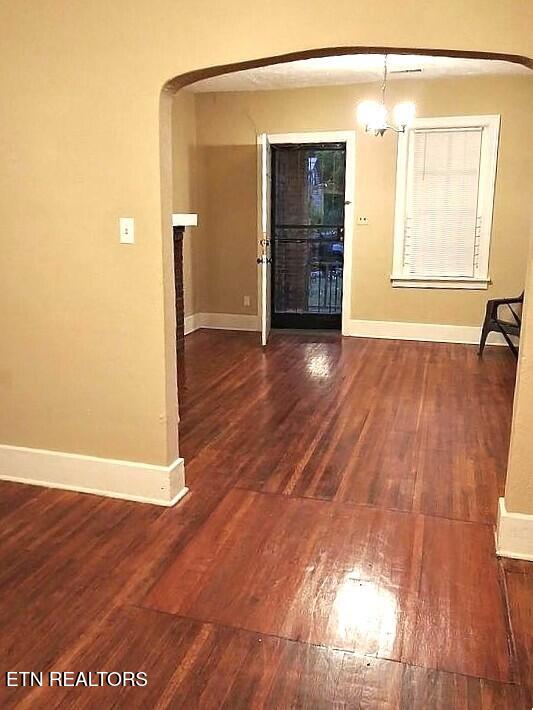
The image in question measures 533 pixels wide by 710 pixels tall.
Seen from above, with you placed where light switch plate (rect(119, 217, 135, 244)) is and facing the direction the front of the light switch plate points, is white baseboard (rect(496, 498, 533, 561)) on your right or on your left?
on your left

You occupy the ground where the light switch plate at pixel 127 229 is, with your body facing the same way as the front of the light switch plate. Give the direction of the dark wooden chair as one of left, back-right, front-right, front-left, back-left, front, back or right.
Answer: back-left

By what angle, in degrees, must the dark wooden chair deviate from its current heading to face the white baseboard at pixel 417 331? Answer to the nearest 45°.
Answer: approximately 45° to its right

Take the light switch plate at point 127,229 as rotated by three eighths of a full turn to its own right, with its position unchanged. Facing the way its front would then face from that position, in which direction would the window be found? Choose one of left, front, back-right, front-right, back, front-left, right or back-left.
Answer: right

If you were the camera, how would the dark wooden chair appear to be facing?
facing to the left of the viewer

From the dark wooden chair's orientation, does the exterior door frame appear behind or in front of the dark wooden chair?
in front

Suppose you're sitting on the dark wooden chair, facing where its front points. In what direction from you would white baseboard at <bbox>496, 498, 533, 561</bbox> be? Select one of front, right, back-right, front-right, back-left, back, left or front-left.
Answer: left

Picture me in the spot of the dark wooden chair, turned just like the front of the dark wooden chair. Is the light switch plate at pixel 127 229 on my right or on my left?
on my left

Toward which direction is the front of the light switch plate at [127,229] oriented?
toward the camera

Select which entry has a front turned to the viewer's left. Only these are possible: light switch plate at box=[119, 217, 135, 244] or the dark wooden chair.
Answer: the dark wooden chair

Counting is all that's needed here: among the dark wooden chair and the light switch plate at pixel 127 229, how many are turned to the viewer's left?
1

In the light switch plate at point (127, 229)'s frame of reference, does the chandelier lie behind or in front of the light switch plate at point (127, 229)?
behind
